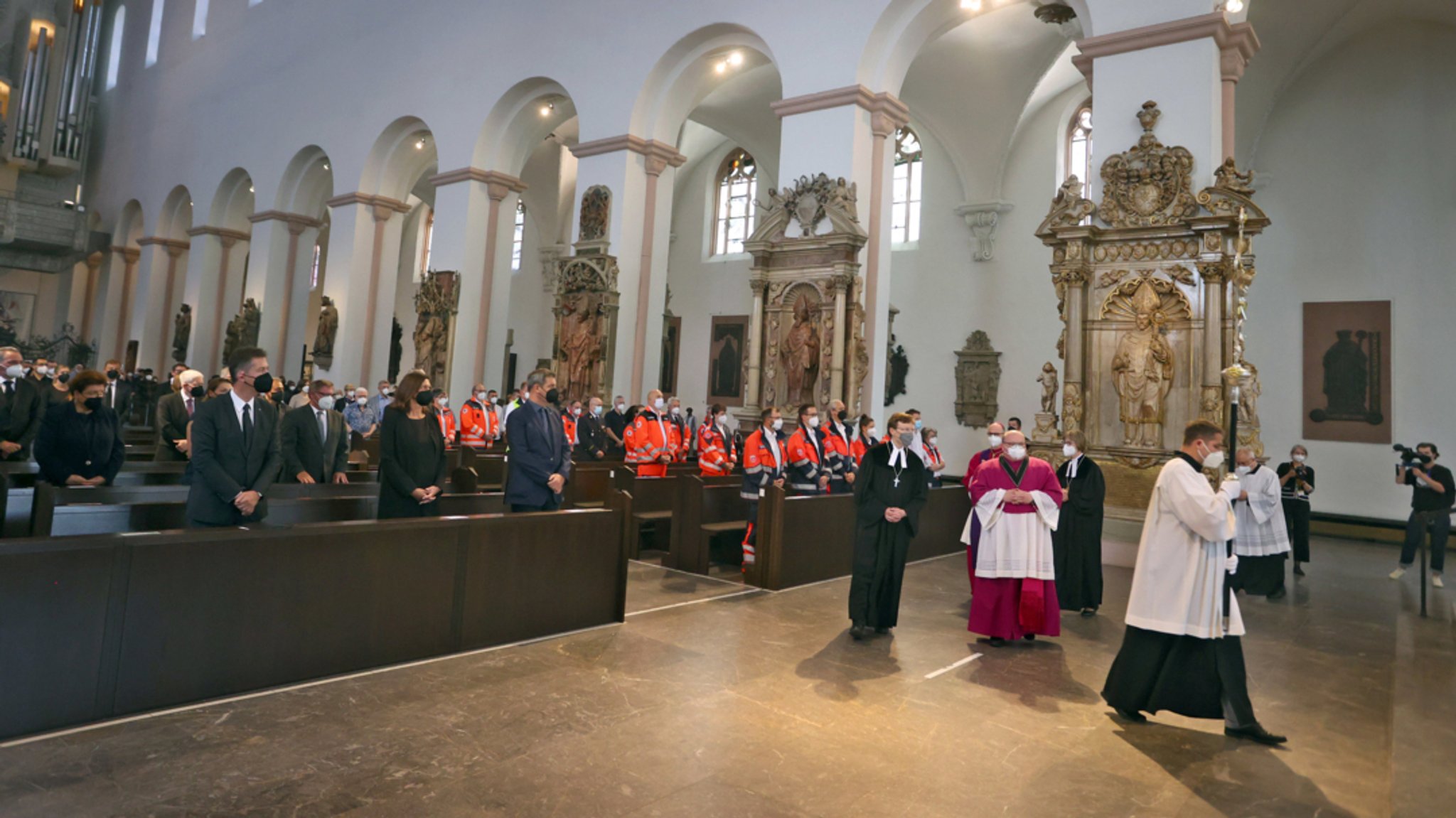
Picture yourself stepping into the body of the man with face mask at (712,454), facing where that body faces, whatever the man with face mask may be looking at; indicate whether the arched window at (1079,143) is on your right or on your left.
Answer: on your left

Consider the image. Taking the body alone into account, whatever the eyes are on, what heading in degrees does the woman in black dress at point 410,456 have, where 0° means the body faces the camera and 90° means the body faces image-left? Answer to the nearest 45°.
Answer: approximately 315°

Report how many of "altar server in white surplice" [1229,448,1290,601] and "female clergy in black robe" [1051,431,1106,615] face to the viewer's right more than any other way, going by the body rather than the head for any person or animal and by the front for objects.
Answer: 0

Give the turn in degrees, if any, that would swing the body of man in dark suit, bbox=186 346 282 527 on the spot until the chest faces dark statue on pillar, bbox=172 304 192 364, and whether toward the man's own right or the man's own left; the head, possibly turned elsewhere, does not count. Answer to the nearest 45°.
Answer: approximately 135° to the man's own left

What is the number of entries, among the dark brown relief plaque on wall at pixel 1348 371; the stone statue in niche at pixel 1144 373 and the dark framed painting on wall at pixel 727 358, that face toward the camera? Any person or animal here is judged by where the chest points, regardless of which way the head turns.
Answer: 3

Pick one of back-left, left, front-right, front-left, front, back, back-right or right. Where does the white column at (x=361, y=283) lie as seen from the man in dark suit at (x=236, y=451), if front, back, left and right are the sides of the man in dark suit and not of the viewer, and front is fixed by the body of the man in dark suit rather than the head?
back-left

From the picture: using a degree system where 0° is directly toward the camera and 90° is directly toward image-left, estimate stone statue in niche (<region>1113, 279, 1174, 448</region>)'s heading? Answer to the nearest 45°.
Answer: approximately 0°

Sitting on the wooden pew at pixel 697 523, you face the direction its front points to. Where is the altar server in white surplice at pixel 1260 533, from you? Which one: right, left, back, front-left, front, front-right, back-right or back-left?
front-left

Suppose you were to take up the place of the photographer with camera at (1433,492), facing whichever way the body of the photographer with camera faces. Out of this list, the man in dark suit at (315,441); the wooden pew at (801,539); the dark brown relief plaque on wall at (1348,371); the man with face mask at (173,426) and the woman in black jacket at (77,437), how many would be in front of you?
4

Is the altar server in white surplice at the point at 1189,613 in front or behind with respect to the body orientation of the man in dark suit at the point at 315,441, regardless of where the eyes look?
in front

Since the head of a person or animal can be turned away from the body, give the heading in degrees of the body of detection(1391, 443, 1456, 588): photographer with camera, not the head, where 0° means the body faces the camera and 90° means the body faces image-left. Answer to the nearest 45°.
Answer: approximately 45°
